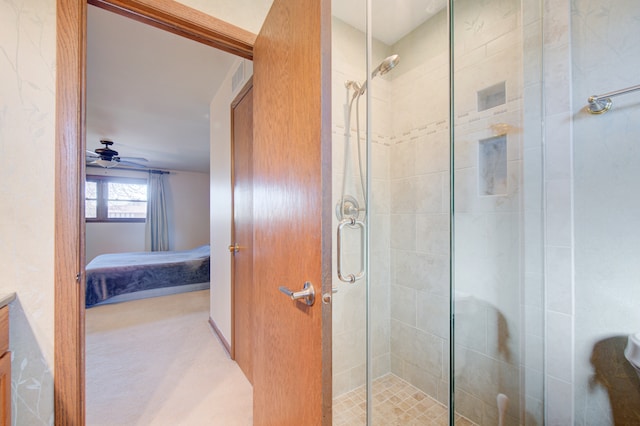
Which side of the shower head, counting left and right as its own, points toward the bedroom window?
back

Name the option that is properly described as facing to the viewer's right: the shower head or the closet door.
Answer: the shower head

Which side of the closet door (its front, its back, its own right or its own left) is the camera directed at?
left

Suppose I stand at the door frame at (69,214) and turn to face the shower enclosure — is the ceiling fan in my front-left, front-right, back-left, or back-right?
back-left

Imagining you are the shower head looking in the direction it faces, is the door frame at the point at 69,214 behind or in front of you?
behind

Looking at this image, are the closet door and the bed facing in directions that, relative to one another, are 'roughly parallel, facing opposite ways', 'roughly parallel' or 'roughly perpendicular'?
roughly parallel

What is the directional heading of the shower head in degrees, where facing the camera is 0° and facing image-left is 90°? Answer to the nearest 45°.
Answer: approximately 270°
